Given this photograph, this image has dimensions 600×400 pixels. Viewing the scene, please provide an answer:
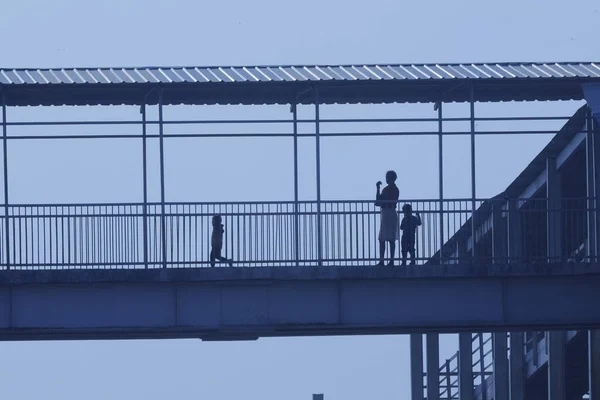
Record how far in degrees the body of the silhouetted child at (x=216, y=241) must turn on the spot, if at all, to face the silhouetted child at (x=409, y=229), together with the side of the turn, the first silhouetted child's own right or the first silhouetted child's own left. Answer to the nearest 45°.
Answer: approximately 180°

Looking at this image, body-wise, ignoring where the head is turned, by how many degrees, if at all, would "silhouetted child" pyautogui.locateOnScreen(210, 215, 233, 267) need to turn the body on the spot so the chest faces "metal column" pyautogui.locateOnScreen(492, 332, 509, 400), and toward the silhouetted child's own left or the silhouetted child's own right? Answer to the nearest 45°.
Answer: approximately 135° to the silhouetted child's own right

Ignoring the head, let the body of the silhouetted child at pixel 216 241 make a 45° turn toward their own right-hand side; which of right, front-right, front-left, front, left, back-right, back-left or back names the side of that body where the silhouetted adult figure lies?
back-right

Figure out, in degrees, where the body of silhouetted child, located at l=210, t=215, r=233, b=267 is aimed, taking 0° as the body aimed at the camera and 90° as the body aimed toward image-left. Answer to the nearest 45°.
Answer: approximately 90°

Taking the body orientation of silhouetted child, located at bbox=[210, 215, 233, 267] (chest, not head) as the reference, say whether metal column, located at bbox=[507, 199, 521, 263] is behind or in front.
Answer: behind
